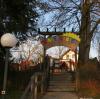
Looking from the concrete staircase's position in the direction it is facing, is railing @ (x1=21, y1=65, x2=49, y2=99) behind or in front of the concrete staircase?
in front

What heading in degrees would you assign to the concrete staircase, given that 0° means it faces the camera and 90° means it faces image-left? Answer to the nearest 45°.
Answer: approximately 0°
